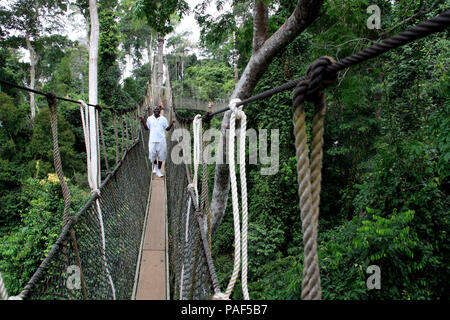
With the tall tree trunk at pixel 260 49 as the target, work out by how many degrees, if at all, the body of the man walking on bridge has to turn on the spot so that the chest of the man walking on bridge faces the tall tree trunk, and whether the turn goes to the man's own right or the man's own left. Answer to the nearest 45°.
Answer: approximately 45° to the man's own left

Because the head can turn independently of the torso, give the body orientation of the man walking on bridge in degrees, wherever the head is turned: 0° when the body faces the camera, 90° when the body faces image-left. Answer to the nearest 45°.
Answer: approximately 0°
